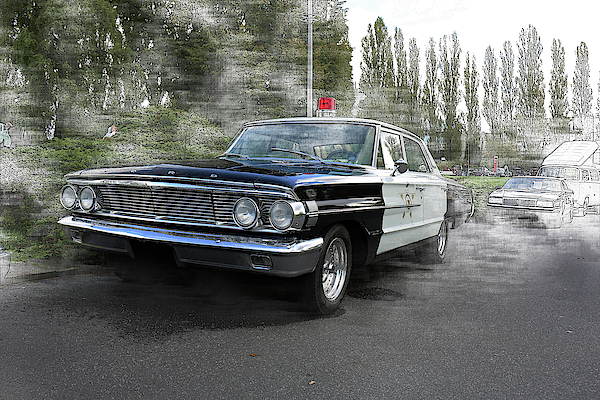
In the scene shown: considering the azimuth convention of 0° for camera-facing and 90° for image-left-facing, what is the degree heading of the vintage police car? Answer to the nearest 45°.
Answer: approximately 45°

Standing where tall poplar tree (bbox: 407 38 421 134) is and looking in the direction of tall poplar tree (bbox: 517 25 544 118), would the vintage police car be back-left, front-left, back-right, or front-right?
back-right

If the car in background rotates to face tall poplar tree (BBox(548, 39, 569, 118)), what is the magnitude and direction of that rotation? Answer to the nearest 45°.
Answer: approximately 135° to its right

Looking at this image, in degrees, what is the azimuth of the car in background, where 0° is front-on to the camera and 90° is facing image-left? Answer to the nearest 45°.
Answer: approximately 45°

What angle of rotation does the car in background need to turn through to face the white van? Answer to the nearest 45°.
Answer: approximately 135° to its right

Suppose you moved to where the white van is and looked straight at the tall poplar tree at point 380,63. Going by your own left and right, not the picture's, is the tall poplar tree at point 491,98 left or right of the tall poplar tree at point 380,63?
right

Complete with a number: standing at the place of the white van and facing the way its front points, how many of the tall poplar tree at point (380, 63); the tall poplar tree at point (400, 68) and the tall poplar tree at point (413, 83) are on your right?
3

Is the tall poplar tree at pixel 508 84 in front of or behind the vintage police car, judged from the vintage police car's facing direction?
behind

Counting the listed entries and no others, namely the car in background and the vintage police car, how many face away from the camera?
0
